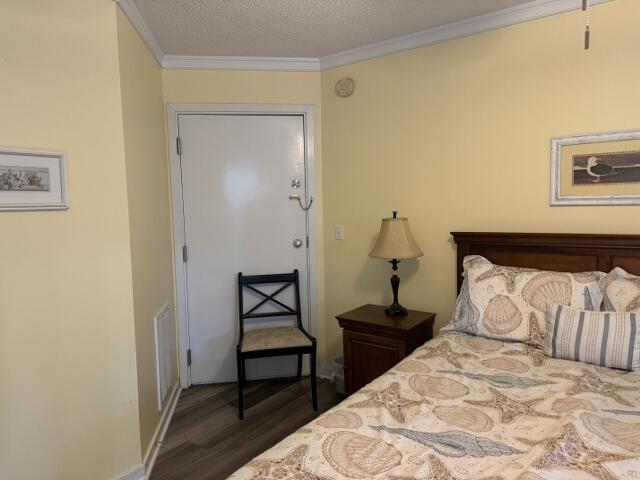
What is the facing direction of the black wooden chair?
toward the camera

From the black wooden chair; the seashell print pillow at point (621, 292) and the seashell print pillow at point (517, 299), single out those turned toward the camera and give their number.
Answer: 3

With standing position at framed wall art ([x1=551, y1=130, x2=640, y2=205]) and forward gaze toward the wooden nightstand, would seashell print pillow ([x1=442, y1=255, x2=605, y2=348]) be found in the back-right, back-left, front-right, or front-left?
front-left

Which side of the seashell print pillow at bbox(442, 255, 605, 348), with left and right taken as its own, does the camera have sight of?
front

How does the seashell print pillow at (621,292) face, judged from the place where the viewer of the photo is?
facing the viewer

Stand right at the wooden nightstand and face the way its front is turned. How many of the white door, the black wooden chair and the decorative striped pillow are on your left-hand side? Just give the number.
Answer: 1

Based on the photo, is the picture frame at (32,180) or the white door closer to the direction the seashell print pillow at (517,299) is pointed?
the picture frame

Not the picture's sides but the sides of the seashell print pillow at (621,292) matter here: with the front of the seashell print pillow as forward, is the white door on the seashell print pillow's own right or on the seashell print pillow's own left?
on the seashell print pillow's own right

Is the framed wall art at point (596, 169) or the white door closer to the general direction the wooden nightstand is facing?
the white door
